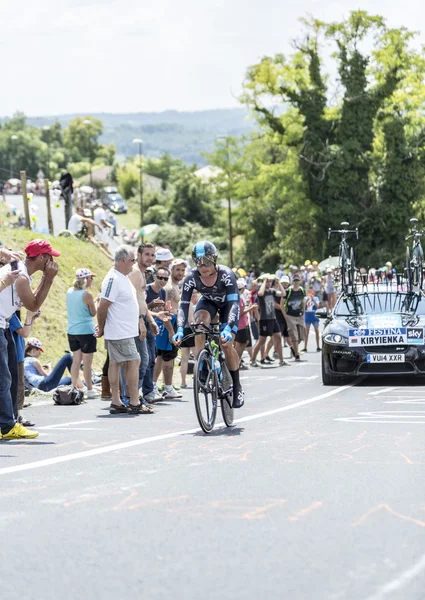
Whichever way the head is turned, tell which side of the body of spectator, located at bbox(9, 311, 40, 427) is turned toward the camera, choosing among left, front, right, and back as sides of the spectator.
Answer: right

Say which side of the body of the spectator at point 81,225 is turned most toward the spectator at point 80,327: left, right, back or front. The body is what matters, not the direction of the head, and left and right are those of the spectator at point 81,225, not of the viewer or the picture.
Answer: right

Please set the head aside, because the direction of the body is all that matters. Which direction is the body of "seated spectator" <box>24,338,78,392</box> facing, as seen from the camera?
to the viewer's right

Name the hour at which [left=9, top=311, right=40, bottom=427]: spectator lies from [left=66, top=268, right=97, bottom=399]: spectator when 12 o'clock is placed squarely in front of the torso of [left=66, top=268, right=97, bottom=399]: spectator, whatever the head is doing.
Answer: [left=9, top=311, right=40, bottom=427]: spectator is roughly at 5 o'clock from [left=66, top=268, right=97, bottom=399]: spectator.

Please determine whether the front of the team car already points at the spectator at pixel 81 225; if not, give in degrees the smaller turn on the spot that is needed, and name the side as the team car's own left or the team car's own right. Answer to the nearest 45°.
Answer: approximately 135° to the team car's own right

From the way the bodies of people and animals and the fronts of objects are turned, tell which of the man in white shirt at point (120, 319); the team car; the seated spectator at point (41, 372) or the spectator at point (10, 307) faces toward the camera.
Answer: the team car

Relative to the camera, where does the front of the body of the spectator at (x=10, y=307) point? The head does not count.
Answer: to the viewer's right

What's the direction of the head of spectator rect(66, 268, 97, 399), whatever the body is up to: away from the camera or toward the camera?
away from the camera

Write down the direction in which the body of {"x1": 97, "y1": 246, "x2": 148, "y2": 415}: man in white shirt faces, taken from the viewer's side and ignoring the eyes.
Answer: to the viewer's right

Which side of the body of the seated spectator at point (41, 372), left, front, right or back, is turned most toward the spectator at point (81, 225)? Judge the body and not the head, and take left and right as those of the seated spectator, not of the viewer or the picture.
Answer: left

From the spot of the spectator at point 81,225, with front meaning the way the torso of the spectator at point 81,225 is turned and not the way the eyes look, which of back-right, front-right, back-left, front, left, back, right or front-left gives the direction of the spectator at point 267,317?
front-right

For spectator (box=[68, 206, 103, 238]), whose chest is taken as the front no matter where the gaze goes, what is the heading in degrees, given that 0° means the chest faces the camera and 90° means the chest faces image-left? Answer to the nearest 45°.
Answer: approximately 270°

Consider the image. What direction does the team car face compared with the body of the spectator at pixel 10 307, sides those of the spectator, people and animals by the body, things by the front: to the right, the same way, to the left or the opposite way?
to the right
